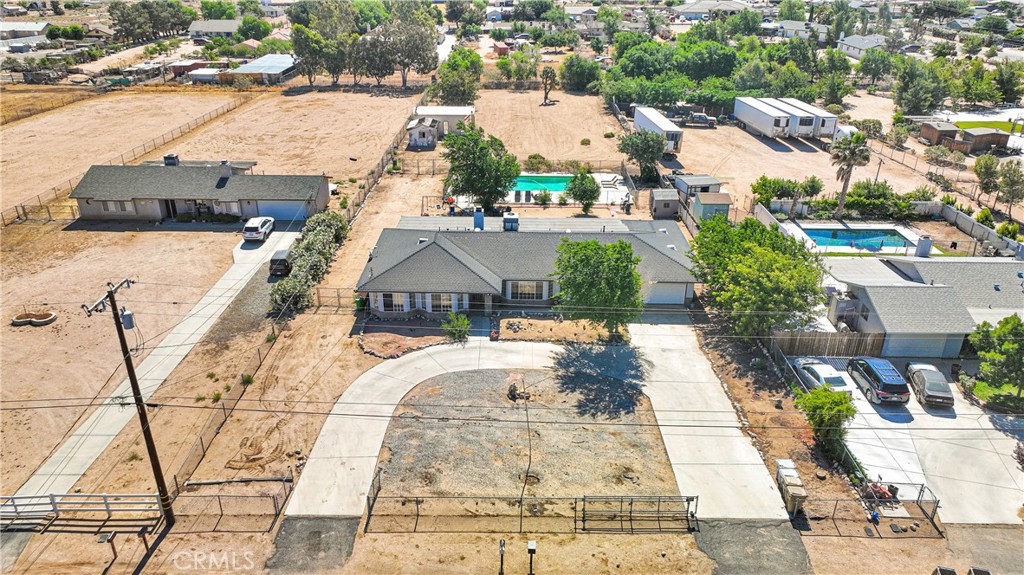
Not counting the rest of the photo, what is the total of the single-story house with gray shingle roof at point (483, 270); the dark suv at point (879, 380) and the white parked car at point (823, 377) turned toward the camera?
1

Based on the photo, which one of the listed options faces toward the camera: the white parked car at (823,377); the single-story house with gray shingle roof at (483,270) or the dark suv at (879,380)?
the single-story house with gray shingle roof

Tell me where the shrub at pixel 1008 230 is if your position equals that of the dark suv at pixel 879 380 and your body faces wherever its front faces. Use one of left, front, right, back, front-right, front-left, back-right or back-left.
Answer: front-right

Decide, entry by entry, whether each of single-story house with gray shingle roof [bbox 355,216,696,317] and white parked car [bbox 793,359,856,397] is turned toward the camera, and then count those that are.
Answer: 1

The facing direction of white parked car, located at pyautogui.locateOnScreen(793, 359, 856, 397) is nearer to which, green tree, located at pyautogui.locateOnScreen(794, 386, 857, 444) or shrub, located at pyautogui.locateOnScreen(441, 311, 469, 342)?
the shrub

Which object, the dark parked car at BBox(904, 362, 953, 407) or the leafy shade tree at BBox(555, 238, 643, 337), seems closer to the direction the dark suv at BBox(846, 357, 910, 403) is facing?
the leafy shade tree

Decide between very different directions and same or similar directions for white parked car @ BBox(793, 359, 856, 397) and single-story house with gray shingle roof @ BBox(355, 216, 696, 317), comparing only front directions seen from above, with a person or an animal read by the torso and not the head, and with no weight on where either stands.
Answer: very different directions

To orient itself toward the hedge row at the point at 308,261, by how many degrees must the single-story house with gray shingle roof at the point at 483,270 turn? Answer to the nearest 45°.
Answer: approximately 90° to its right

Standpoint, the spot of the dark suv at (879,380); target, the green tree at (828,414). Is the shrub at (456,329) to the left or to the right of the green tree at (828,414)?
right

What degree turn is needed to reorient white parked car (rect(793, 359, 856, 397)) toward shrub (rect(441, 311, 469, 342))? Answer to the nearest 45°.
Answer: approximately 45° to its left

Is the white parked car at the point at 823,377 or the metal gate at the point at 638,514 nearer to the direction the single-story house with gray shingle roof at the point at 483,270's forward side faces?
the metal gate

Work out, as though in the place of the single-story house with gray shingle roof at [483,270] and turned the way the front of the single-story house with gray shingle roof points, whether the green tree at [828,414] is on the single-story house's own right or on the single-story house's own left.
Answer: on the single-story house's own left

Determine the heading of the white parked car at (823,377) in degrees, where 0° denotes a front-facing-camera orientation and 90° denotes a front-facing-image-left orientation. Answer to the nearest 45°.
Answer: approximately 135°

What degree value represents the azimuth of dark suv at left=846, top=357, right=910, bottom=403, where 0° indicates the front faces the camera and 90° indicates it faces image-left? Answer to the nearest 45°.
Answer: approximately 135°

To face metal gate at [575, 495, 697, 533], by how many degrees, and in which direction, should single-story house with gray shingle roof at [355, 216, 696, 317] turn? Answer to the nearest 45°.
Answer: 0° — it already faces it

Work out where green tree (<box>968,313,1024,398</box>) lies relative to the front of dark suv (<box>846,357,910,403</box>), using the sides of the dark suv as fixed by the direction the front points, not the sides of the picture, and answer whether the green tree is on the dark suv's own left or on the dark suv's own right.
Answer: on the dark suv's own right

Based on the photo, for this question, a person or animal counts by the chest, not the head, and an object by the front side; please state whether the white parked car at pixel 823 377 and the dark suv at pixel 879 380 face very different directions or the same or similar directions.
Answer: same or similar directions

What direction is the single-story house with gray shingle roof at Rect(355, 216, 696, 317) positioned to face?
toward the camera
